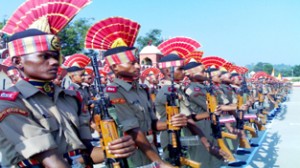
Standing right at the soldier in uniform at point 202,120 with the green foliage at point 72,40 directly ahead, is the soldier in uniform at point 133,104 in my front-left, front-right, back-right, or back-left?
back-left

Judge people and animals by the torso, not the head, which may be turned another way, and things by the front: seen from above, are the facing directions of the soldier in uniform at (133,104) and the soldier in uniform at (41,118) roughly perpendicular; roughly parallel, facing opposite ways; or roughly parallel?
roughly parallel

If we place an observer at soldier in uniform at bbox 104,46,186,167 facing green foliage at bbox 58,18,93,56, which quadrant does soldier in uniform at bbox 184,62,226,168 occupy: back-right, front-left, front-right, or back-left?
front-right

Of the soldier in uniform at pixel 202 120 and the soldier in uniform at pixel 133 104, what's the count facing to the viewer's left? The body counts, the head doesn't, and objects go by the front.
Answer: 0

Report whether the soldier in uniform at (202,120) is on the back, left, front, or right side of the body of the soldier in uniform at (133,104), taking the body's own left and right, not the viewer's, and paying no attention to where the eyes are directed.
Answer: left

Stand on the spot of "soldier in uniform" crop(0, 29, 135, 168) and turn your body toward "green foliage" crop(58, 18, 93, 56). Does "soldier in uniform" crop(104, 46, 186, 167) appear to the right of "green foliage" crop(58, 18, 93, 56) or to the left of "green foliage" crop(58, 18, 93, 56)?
right
